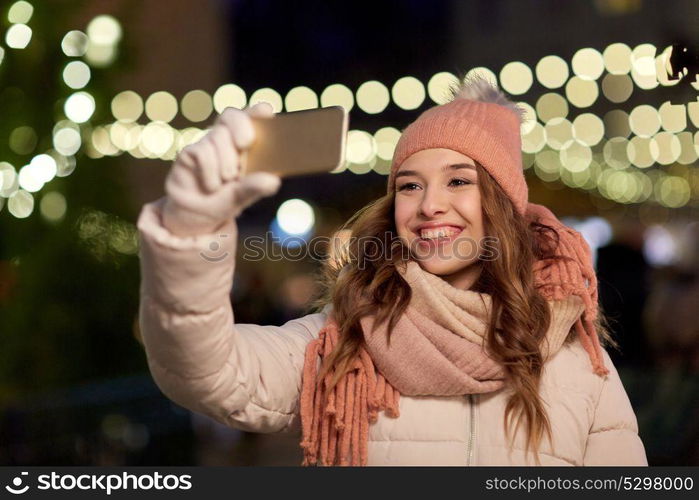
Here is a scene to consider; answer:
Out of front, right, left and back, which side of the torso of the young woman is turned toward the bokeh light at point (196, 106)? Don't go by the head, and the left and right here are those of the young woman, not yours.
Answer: back

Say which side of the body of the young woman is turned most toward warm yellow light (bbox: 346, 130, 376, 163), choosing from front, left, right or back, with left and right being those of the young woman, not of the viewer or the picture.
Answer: back

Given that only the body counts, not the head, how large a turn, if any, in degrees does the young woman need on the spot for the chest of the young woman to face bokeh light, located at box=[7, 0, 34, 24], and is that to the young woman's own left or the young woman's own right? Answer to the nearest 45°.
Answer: approximately 135° to the young woman's own right

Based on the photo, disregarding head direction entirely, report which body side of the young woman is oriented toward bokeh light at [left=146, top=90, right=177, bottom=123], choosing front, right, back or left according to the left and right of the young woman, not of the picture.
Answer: back

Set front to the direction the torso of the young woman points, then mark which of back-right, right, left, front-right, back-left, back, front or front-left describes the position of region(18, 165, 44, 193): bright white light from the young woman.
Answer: back-right

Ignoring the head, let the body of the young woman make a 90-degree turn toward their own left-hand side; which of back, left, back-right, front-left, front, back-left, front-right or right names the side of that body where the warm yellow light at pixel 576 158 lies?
left

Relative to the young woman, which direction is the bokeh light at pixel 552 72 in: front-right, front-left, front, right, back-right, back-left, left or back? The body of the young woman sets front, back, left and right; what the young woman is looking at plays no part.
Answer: back

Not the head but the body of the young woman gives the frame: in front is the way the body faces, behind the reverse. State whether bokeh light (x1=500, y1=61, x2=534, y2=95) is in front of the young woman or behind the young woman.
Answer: behind

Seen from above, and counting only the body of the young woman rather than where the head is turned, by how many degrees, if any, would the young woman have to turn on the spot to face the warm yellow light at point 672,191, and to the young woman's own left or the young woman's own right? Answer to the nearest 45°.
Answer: approximately 180°

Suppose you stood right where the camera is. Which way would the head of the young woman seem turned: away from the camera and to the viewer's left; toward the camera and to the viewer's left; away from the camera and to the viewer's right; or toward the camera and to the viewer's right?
toward the camera and to the viewer's left

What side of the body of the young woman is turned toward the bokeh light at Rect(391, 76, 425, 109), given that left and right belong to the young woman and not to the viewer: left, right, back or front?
back

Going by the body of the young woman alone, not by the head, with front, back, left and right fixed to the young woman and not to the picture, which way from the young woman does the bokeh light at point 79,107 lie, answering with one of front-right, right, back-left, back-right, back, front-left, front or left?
back-right

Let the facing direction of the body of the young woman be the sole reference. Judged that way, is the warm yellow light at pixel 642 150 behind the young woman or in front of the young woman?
behind

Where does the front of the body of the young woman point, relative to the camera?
toward the camera

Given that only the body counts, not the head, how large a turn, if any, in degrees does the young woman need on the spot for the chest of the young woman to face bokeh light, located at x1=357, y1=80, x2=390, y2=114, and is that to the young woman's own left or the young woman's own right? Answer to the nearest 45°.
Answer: approximately 180°

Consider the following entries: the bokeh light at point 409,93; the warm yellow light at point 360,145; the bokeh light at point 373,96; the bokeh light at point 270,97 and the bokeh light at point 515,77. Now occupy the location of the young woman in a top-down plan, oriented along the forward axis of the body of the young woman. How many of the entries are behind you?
5
